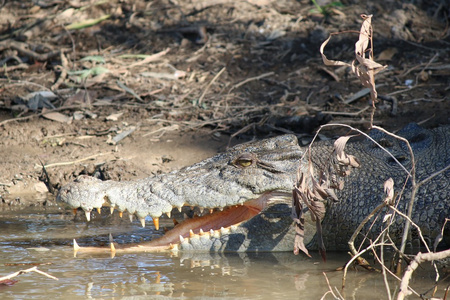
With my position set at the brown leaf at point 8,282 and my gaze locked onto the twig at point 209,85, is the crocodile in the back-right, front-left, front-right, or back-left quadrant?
front-right

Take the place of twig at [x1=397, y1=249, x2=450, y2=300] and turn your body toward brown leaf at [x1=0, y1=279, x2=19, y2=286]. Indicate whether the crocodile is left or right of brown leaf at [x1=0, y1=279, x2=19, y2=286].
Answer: right

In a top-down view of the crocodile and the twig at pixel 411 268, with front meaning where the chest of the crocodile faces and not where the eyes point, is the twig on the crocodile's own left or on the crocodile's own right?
on the crocodile's own left

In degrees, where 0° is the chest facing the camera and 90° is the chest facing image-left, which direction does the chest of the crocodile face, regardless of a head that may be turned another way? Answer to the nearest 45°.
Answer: approximately 90°

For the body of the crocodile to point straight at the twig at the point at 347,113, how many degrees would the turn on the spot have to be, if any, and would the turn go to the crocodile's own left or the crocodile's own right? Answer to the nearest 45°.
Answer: approximately 135° to the crocodile's own right

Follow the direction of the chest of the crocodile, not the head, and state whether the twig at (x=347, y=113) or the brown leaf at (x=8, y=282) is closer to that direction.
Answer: the brown leaf

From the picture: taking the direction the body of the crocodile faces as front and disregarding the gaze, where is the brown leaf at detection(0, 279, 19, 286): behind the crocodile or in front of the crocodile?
in front

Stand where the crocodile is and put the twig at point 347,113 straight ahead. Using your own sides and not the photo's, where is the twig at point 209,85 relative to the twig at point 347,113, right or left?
left

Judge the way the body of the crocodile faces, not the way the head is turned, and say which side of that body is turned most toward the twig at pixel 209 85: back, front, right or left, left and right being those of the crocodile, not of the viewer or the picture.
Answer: right
